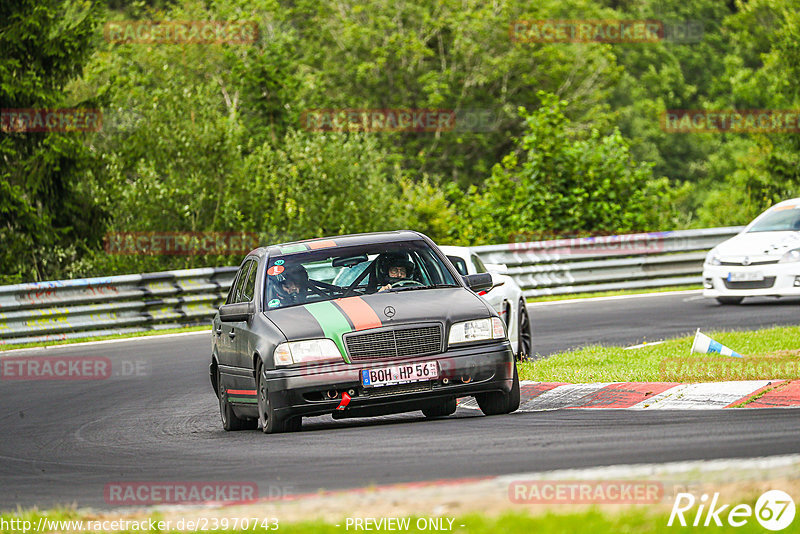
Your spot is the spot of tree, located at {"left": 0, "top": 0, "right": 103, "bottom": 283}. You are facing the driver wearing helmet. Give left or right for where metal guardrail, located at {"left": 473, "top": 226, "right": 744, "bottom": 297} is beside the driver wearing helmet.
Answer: left

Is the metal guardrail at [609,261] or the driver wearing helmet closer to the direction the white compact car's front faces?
the driver wearing helmet

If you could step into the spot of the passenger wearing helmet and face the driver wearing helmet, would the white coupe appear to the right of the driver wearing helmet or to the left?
left

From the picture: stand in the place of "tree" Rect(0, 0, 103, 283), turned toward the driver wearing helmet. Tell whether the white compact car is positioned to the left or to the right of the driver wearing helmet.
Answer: left

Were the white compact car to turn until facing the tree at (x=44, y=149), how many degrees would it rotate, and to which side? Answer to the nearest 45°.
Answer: approximately 45° to its right

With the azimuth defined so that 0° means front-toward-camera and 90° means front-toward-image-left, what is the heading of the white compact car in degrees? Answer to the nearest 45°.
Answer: approximately 45°

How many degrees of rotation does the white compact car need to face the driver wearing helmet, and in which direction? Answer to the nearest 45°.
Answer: approximately 45° to its left

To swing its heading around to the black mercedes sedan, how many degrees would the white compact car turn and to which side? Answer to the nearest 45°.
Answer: approximately 45° to its left

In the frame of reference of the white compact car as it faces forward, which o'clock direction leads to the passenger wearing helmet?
The passenger wearing helmet is roughly at 11 o'clock from the white compact car.
